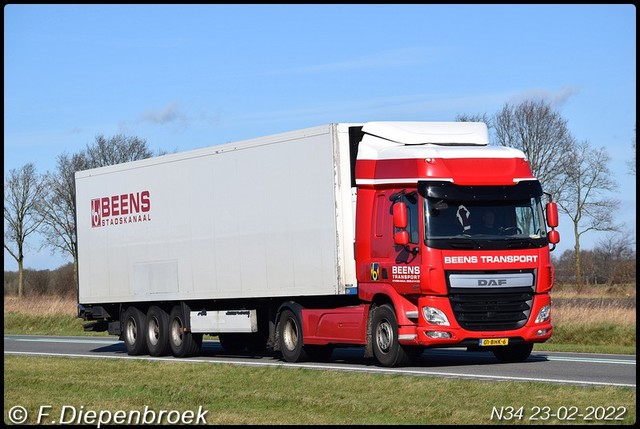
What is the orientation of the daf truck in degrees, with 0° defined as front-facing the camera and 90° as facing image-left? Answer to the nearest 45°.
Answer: approximately 315°
